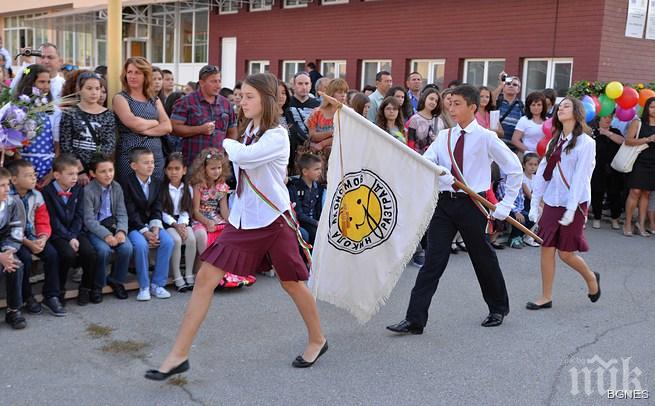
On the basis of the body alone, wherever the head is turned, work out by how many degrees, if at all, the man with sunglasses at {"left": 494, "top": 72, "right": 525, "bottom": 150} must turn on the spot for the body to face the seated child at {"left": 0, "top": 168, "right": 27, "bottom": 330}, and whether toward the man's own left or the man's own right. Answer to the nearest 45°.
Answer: approximately 45° to the man's own right

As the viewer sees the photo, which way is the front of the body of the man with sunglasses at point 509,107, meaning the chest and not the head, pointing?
toward the camera

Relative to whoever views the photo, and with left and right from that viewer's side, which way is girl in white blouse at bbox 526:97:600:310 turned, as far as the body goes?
facing the viewer and to the left of the viewer

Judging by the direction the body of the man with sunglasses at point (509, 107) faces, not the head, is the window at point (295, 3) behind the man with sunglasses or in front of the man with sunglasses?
behind

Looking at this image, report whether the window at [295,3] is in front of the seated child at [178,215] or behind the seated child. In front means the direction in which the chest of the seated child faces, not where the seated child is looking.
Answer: behind

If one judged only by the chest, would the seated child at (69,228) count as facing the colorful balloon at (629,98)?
no

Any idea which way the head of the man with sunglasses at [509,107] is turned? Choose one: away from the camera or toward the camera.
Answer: toward the camera

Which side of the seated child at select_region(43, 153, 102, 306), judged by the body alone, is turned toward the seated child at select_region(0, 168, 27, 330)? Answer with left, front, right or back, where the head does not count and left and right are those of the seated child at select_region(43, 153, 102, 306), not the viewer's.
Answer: right

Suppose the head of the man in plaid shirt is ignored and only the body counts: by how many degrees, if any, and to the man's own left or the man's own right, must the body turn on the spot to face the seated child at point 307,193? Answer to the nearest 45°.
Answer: approximately 45° to the man's own left

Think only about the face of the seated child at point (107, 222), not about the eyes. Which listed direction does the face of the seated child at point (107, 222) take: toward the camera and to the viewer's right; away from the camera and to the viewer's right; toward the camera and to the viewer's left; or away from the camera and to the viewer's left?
toward the camera and to the viewer's right

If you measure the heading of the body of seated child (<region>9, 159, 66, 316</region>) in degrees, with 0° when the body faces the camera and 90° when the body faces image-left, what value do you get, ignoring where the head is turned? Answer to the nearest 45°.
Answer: approximately 315°

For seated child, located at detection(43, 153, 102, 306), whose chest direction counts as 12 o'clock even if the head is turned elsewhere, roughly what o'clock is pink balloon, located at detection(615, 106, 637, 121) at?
The pink balloon is roughly at 10 o'clock from the seated child.

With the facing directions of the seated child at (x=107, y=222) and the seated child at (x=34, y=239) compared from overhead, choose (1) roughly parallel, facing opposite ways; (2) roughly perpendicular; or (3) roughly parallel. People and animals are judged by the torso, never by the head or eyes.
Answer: roughly parallel

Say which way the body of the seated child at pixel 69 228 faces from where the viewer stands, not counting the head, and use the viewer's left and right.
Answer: facing the viewer and to the right of the viewer

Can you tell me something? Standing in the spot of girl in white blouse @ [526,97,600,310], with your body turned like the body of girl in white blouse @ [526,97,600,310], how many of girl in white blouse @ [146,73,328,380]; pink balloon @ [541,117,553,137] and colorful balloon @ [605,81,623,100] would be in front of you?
1

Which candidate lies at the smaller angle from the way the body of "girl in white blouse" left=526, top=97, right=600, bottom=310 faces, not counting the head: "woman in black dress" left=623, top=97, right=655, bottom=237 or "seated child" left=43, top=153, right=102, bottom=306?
the seated child

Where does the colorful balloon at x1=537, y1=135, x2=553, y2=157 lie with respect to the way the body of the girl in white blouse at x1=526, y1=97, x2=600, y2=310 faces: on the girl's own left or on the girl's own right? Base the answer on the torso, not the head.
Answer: on the girl's own right

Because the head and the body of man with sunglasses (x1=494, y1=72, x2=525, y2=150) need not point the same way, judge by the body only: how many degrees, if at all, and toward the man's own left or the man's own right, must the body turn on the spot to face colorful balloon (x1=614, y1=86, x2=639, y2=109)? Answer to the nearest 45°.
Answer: approximately 90° to the man's own left

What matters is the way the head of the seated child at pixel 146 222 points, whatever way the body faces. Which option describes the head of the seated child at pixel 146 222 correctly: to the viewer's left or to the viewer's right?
to the viewer's right

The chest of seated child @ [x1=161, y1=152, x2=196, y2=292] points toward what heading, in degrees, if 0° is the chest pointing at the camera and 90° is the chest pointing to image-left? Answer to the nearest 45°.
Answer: approximately 0°

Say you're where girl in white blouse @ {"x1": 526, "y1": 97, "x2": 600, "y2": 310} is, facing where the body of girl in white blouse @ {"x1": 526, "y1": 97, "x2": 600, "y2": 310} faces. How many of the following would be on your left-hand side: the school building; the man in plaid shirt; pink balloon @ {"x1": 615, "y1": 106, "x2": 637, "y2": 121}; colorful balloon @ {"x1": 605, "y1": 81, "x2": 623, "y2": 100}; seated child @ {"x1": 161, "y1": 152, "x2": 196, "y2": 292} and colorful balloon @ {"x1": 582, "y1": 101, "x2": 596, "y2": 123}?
0
